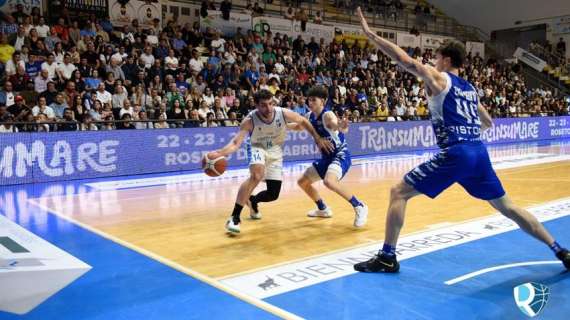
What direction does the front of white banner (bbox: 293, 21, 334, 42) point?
toward the camera

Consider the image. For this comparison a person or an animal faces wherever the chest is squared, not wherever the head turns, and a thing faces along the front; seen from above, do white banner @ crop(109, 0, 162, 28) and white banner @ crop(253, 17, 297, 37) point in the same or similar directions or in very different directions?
same or similar directions

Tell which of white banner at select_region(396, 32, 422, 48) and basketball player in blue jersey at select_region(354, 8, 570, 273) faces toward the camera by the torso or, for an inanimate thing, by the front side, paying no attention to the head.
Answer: the white banner

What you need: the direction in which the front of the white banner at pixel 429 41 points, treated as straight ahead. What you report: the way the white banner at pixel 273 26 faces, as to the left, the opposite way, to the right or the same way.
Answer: the same way

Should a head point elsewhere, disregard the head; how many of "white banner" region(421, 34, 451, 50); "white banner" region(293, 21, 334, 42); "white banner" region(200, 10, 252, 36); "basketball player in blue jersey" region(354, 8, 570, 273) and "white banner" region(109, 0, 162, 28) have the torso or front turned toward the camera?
4

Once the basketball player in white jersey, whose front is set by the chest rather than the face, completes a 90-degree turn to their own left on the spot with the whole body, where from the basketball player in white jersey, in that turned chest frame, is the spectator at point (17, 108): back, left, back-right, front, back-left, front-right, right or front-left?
back-left

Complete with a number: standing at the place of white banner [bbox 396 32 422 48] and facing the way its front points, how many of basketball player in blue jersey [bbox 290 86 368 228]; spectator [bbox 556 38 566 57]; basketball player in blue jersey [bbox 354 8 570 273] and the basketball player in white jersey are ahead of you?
3

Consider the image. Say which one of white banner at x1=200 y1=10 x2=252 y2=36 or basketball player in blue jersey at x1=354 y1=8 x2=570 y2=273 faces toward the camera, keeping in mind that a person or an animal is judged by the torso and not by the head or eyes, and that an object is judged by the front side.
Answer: the white banner

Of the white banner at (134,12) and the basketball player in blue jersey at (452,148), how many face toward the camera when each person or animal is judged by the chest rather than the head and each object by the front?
1

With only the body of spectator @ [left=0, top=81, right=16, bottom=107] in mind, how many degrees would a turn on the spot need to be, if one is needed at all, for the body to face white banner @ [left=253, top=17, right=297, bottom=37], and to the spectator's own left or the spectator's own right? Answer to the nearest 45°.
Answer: approximately 90° to the spectator's own left

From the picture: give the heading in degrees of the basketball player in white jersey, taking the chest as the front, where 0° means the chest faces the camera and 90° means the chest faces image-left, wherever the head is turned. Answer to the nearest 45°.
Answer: approximately 0°

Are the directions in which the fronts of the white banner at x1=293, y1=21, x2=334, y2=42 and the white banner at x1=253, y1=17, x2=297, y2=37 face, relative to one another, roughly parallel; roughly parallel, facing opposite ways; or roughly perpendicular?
roughly parallel

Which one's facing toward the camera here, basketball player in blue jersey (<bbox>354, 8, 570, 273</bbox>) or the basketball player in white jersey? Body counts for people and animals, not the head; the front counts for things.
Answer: the basketball player in white jersey

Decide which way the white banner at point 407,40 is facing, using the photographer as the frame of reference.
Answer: facing the viewer

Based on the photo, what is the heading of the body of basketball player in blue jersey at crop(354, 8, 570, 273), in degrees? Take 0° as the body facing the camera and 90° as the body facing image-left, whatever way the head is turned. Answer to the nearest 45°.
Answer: approximately 135°

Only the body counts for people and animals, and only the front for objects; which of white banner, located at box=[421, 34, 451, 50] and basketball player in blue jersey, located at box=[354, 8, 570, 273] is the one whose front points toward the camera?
the white banner

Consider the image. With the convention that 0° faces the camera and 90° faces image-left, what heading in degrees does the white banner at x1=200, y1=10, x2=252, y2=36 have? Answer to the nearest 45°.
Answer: approximately 0°
